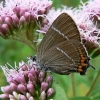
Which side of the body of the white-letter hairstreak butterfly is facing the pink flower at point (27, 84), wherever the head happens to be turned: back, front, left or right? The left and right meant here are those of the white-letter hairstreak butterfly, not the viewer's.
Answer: front

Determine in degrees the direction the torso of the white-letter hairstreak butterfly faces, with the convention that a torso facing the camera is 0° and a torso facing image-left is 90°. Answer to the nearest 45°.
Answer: approximately 90°
